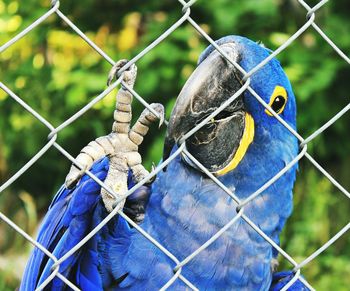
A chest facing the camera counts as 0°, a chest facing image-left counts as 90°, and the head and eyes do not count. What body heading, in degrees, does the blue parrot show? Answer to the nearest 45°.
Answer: approximately 45°
